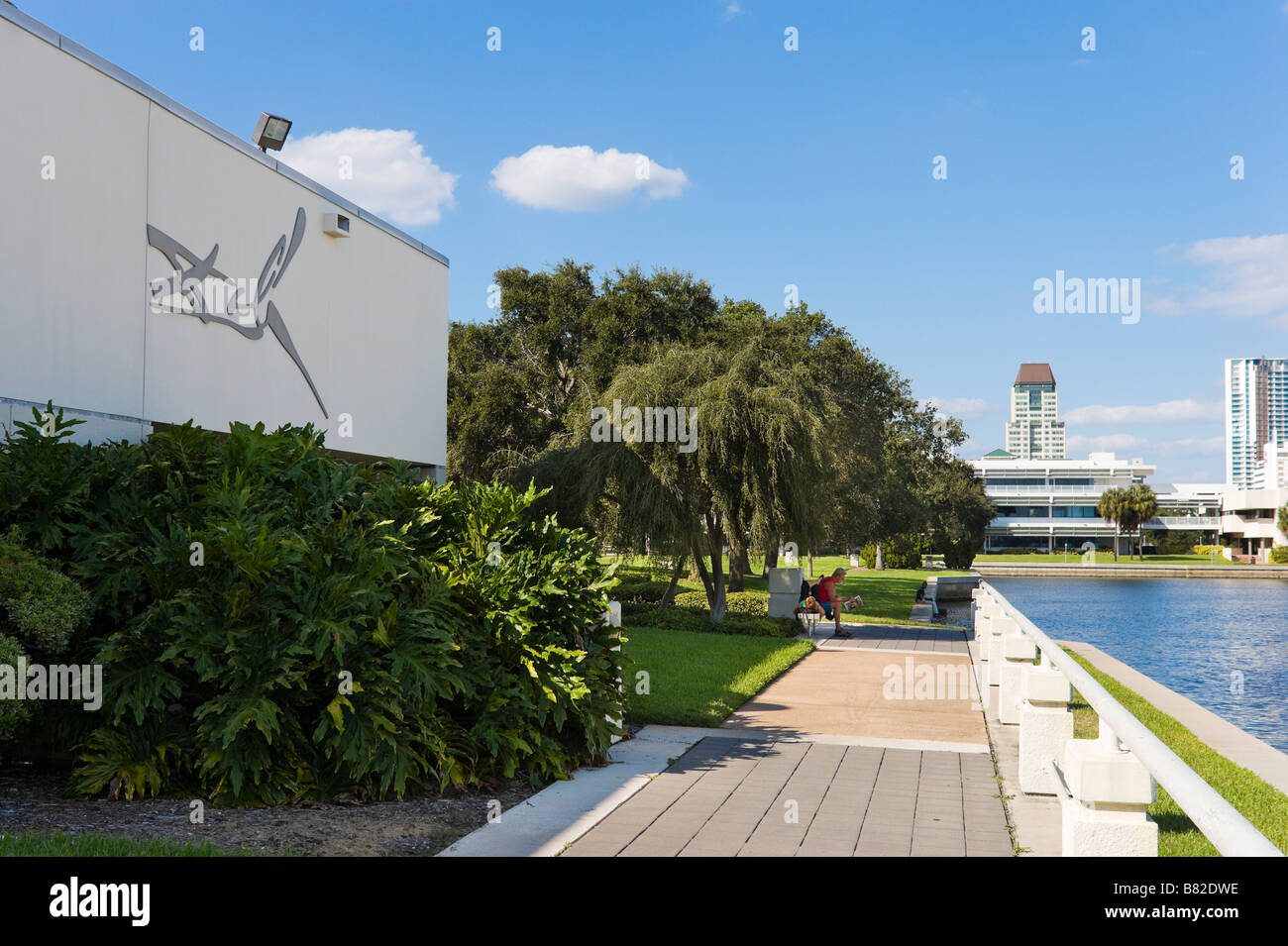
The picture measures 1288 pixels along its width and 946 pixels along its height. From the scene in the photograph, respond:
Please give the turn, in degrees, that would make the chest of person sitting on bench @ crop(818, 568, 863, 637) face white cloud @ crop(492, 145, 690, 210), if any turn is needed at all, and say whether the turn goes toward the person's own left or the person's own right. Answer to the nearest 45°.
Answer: approximately 135° to the person's own left

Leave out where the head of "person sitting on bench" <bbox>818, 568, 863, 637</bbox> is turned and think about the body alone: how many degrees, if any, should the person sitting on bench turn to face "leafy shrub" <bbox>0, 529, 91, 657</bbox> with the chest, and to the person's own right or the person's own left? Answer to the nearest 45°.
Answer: approximately 90° to the person's own right

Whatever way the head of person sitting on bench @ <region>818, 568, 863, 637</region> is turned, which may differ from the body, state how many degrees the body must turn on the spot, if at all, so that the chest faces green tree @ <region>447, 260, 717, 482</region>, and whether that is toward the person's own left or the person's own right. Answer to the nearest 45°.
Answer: approximately 135° to the person's own left

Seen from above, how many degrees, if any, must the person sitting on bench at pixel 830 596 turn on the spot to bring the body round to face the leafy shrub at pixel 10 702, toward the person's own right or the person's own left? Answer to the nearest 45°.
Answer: approximately 90° to the person's own right

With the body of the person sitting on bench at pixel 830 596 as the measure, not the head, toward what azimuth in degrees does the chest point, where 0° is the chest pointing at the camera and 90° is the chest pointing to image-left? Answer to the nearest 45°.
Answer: approximately 270°

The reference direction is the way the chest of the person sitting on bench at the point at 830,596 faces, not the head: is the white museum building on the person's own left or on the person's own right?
on the person's own right

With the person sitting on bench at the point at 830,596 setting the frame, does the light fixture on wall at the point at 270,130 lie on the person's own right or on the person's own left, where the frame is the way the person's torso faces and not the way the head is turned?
on the person's own right

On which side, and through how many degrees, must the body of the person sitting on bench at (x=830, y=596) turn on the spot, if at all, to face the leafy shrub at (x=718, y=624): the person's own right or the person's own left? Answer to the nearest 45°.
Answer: approximately 180°
